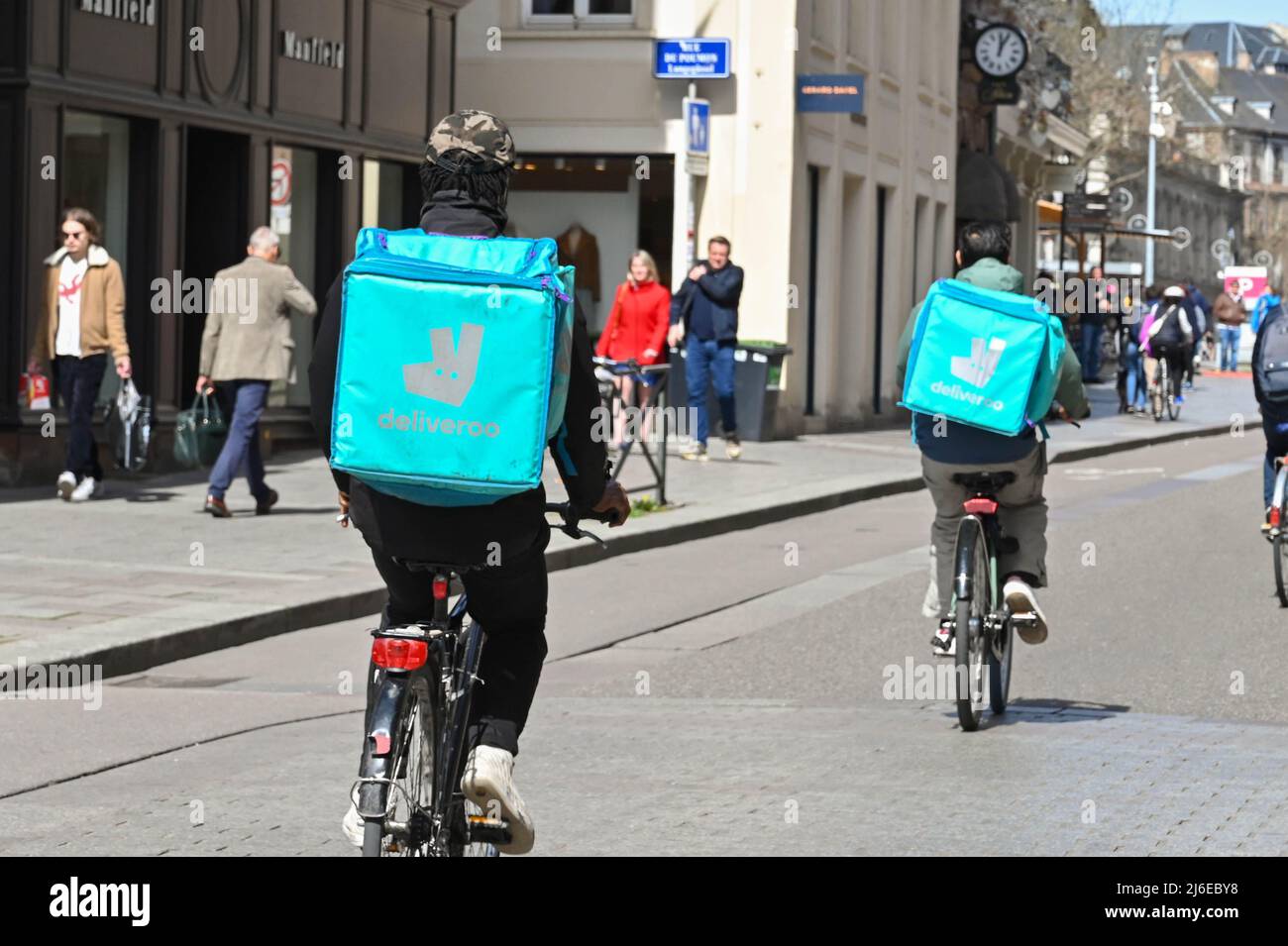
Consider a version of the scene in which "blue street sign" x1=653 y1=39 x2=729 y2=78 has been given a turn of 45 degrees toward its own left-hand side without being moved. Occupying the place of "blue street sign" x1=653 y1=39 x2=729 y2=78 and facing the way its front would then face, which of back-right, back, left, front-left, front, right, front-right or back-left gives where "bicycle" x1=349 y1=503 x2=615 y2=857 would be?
front-right

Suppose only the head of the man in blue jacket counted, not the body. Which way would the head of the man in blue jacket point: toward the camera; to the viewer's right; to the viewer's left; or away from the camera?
toward the camera

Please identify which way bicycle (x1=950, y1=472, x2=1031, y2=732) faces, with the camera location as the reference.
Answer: facing away from the viewer

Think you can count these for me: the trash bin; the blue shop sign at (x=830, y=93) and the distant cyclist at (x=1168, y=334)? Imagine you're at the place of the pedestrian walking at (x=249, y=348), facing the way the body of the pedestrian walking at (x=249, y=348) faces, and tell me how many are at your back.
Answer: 0

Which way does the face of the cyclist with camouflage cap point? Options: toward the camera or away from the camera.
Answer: away from the camera

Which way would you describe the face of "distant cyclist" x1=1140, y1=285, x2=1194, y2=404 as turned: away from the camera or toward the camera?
away from the camera

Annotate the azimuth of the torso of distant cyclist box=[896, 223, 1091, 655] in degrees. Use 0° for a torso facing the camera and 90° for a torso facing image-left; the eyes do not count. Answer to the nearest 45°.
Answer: approximately 180°

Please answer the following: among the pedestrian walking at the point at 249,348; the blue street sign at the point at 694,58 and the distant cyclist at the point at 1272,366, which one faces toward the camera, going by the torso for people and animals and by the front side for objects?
the blue street sign

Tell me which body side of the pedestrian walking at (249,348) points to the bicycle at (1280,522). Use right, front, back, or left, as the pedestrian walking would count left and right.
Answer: right

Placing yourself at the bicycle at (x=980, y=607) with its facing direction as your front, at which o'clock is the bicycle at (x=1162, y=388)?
the bicycle at (x=1162, y=388) is roughly at 12 o'clock from the bicycle at (x=980, y=607).

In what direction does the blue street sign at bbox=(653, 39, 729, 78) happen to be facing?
toward the camera

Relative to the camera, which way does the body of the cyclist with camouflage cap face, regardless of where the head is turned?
away from the camera

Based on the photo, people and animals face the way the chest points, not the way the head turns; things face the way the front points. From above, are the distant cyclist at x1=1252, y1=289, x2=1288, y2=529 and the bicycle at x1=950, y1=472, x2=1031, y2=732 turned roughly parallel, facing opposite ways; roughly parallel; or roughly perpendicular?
roughly parallel

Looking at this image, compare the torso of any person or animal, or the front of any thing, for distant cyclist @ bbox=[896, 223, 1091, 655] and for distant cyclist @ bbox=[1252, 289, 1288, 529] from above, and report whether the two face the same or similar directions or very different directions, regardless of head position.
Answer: same or similar directions

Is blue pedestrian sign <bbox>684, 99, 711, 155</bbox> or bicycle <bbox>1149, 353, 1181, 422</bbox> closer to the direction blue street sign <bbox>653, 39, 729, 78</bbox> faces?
the blue pedestrian sign

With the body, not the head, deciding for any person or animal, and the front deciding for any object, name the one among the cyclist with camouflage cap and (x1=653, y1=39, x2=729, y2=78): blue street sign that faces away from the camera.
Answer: the cyclist with camouflage cap

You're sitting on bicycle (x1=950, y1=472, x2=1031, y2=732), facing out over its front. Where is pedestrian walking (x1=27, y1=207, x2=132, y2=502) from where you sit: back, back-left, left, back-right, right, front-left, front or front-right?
front-left
